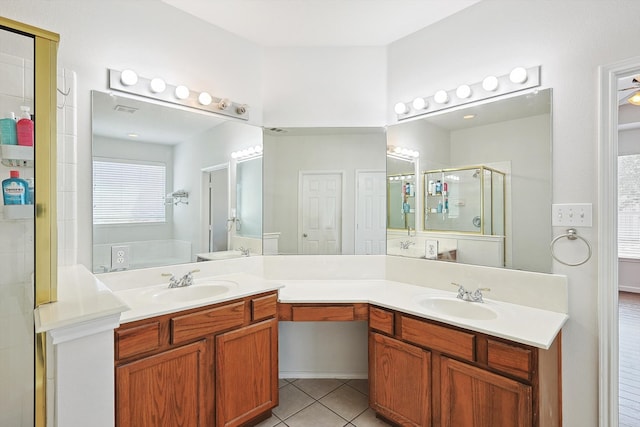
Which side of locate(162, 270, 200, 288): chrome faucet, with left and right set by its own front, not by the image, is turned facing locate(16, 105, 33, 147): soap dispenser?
right

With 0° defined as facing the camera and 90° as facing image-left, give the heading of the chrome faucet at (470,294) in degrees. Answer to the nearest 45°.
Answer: approximately 45°

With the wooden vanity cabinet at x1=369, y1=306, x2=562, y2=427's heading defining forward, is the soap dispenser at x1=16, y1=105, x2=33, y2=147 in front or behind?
in front

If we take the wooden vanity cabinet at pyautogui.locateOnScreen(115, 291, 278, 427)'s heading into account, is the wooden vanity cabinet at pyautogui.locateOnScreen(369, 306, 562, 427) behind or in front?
in front

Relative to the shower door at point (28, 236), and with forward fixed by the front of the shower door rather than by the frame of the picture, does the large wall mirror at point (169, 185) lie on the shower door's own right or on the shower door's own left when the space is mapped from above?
on the shower door's own left

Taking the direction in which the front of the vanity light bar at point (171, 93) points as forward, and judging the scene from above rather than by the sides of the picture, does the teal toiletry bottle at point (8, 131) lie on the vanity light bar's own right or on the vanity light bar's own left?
on the vanity light bar's own right

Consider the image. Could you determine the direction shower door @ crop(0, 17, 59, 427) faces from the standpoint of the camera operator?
facing the viewer and to the right of the viewer

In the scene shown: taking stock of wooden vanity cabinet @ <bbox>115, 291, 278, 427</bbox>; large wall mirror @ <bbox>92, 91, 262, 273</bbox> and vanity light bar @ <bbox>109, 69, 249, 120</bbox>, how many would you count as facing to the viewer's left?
0

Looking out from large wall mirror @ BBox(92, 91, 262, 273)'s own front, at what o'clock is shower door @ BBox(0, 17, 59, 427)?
The shower door is roughly at 2 o'clock from the large wall mirror.
